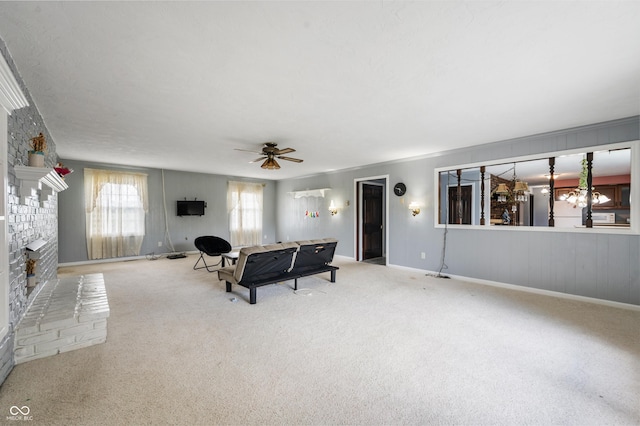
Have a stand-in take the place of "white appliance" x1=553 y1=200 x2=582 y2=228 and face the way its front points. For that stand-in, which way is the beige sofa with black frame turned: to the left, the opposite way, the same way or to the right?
to the right

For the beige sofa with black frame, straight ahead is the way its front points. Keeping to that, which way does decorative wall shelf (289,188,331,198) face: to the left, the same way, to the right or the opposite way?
to the left

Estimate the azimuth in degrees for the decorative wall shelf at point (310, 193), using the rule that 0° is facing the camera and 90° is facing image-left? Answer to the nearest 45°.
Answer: approximately 45°

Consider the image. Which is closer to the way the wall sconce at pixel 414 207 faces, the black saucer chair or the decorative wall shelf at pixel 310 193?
the black saucer chair

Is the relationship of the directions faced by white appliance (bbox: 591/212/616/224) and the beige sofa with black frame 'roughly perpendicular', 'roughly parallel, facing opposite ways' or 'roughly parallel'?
roughly perpendicular

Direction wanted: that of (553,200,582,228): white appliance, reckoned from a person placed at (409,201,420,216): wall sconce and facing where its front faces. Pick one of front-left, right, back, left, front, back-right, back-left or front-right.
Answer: back

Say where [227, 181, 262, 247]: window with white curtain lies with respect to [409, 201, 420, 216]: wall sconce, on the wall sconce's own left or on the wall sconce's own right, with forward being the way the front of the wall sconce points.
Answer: on the wall sconce's own right

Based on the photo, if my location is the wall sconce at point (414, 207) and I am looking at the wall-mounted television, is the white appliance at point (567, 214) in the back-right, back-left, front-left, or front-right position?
back-right

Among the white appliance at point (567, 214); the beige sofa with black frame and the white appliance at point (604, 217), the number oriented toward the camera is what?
2

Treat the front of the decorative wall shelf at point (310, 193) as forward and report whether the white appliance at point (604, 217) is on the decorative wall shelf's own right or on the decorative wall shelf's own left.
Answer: on the decorative wall shelf's own left

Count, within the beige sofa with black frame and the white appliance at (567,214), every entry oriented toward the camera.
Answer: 1

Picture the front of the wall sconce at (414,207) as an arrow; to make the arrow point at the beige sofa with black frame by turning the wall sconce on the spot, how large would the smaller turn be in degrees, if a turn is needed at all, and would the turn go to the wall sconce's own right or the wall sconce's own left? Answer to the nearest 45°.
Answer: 0° — it already faces it

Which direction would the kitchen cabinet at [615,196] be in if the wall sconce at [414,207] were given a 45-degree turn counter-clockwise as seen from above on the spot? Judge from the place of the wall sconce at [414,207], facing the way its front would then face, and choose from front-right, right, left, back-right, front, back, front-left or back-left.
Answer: back-left
